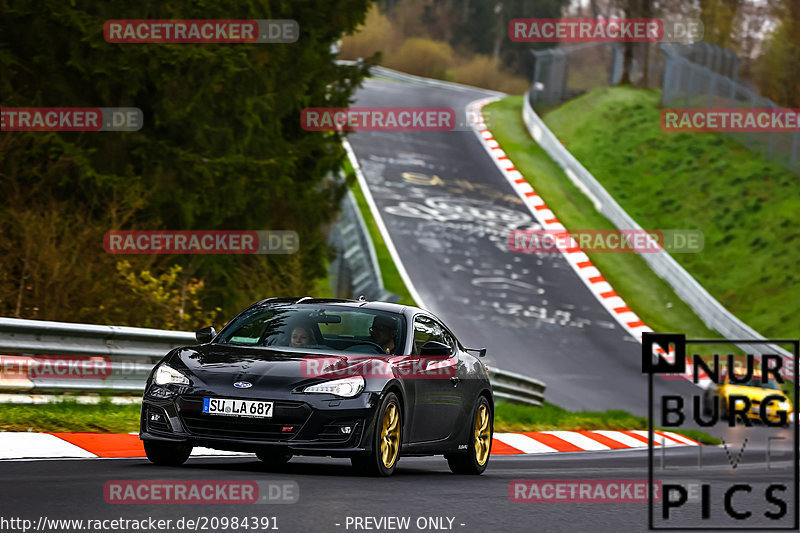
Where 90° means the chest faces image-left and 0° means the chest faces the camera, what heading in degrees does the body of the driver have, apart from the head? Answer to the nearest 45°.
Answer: approximately 45°

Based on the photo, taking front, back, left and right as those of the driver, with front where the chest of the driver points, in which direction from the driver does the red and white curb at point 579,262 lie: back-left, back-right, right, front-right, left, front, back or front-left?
back-right

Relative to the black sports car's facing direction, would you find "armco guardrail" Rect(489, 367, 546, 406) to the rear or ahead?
to the rear

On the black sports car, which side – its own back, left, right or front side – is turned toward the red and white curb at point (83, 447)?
right

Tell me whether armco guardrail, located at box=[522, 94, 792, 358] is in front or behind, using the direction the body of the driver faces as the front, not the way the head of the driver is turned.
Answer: behind

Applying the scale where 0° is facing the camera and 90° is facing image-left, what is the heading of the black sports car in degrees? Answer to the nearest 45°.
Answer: approximately 45°
